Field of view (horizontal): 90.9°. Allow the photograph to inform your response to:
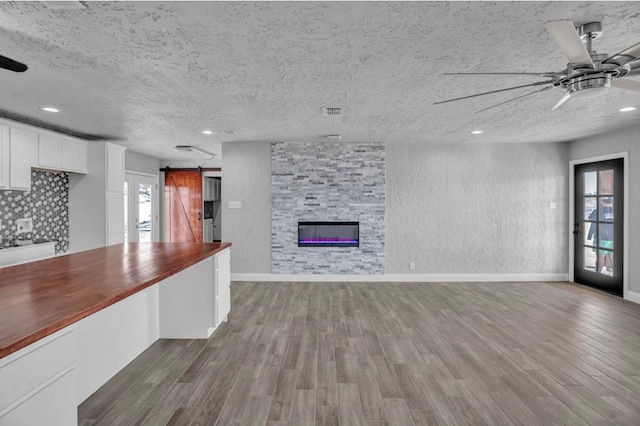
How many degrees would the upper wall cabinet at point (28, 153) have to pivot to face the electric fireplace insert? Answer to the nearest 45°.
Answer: approximately 45° to its left

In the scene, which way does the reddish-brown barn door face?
toward the camera

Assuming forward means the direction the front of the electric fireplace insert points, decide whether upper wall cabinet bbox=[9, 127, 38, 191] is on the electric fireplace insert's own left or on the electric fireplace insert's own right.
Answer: on the electric fireplace insert's own right

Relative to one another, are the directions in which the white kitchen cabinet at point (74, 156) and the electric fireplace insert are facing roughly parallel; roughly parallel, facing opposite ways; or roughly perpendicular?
roughly perpendicular

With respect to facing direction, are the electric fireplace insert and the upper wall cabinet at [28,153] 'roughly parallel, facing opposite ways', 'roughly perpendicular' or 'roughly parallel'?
roughly perpendicular

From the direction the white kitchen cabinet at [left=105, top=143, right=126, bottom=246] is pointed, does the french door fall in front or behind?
in front

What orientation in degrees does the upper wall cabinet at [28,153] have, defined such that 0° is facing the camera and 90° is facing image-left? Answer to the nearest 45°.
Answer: approximately 315°

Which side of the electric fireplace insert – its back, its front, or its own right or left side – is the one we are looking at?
front

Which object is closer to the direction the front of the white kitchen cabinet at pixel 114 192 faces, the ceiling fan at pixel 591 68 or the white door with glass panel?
the ceiling fan

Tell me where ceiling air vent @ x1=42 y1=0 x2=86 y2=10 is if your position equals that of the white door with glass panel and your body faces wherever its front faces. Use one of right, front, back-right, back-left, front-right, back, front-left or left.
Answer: front-right

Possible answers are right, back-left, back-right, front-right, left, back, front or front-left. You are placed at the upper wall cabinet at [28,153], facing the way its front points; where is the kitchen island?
front-right

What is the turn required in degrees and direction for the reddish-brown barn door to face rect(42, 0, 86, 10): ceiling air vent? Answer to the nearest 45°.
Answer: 0° — it already faces it

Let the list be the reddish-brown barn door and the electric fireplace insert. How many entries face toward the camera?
2

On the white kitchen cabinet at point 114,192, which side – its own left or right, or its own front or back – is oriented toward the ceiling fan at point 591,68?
front

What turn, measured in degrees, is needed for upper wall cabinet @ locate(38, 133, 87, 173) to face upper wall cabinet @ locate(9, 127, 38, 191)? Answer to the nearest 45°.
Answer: approximately 90° to its right

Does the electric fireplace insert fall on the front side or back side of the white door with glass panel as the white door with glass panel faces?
on the front side
